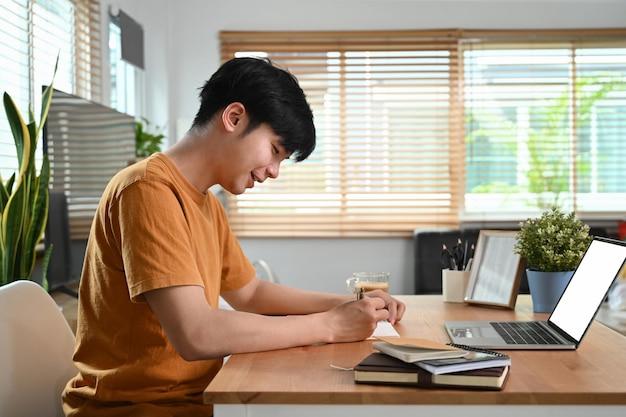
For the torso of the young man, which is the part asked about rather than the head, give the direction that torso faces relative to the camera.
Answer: to the viewer's right

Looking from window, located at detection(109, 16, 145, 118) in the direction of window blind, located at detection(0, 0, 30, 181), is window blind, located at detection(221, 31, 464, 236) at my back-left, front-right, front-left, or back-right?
back-left

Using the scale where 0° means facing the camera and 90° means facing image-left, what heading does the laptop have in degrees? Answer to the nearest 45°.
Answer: approximately 90°

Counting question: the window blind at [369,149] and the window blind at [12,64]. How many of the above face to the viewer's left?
0

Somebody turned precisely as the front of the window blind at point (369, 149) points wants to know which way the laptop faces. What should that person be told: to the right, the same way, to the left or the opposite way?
to the right

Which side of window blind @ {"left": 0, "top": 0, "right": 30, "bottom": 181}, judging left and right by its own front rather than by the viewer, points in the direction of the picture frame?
front

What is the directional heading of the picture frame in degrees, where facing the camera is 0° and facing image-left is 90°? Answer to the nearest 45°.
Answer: approximately 45°

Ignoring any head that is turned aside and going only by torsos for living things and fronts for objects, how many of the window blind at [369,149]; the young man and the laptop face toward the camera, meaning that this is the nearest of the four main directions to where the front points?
1

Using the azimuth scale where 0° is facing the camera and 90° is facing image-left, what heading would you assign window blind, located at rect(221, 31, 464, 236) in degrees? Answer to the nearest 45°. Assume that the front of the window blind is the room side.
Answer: approximately 0°

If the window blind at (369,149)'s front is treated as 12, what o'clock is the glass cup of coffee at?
The glass cup of coffee is roughly at 12 o'clock from the window blind.
